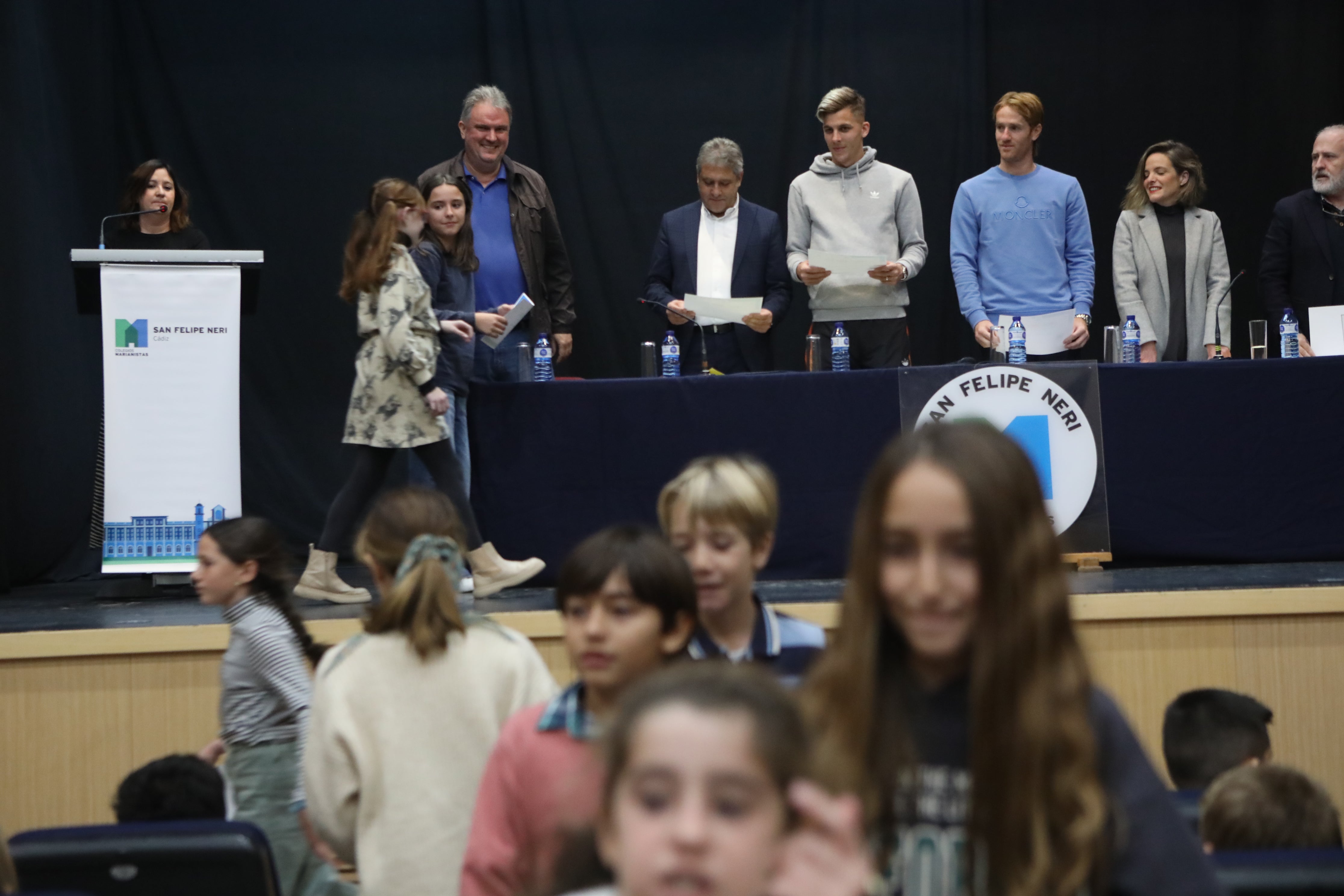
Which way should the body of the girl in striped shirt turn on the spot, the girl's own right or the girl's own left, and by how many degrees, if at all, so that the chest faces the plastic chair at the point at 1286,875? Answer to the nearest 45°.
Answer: approximately 135° to the girl's own left

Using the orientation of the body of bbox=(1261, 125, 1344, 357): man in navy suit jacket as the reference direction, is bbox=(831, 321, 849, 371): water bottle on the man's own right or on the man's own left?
on the man's own right

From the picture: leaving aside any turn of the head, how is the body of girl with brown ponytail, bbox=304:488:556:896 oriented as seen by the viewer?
away from the camera

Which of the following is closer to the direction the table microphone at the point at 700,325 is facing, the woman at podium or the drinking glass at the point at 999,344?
the woman at podium

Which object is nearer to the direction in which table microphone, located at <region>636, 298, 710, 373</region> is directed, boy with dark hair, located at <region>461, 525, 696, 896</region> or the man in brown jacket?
the man in brown jacket

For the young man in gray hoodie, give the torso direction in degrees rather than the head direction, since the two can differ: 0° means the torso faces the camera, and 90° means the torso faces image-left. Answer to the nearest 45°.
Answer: approximately 0°

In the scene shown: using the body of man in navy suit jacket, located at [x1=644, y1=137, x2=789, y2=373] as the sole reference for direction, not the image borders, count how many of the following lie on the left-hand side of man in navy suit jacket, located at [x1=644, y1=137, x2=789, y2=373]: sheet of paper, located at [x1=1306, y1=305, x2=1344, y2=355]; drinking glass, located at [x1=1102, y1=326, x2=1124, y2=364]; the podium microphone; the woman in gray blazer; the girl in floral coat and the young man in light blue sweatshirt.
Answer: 4

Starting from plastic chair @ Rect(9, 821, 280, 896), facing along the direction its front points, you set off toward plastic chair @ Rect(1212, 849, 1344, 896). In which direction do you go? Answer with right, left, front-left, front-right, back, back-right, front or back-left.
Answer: back-right

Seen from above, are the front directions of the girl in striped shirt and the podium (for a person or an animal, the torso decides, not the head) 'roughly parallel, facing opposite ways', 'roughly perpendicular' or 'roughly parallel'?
roughly perpendicular

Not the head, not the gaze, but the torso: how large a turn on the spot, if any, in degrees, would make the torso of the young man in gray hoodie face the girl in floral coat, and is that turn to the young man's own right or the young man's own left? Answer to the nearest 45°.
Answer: approximately 45° to the young man's own right
